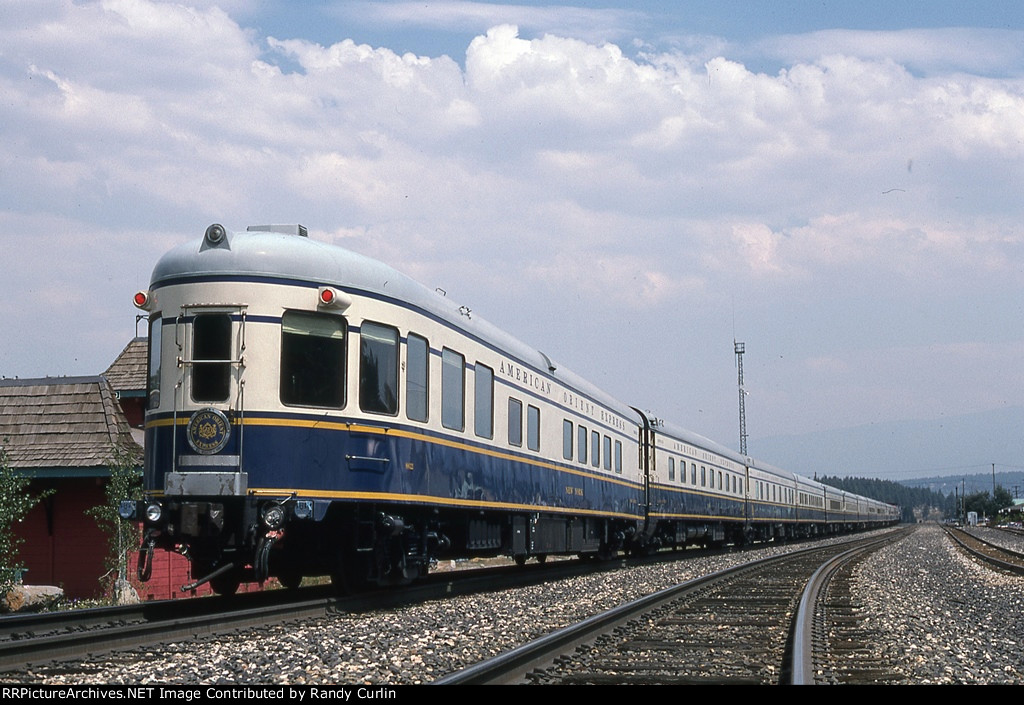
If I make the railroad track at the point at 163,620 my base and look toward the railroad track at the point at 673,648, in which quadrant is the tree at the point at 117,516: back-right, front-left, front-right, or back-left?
back-left

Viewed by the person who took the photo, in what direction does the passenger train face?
facing away from the viewer and to the right of the viewer

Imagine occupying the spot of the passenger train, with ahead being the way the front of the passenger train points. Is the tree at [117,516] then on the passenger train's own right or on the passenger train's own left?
on the passenger train's own left
